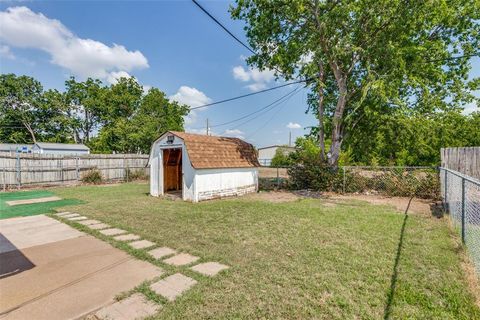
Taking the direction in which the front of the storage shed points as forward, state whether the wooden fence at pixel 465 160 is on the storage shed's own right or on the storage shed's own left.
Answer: on the storage shed's own left

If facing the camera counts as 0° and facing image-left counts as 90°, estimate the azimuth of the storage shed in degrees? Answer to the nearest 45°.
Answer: approximately 45°

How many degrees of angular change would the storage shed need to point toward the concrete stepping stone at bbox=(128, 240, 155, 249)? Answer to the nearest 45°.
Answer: approximately 45° to its left

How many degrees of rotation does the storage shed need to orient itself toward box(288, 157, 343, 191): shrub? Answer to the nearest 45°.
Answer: approximately 135° to its left

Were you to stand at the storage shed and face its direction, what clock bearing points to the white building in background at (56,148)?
The white building in background is roughly at 3 o'clock from the storage shed.

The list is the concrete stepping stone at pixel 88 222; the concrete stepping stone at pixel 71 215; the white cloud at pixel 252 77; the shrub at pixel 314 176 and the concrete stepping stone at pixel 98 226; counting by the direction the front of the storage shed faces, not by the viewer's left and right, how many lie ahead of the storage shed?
3

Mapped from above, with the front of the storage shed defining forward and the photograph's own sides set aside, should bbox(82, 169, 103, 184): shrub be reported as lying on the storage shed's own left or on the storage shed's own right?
on the storage shed's own right

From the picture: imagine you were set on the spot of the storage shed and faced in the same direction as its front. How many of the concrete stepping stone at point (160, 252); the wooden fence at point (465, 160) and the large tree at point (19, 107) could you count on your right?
1

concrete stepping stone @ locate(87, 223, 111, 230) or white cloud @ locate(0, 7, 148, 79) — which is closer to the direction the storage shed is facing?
the concrete stepping stone
